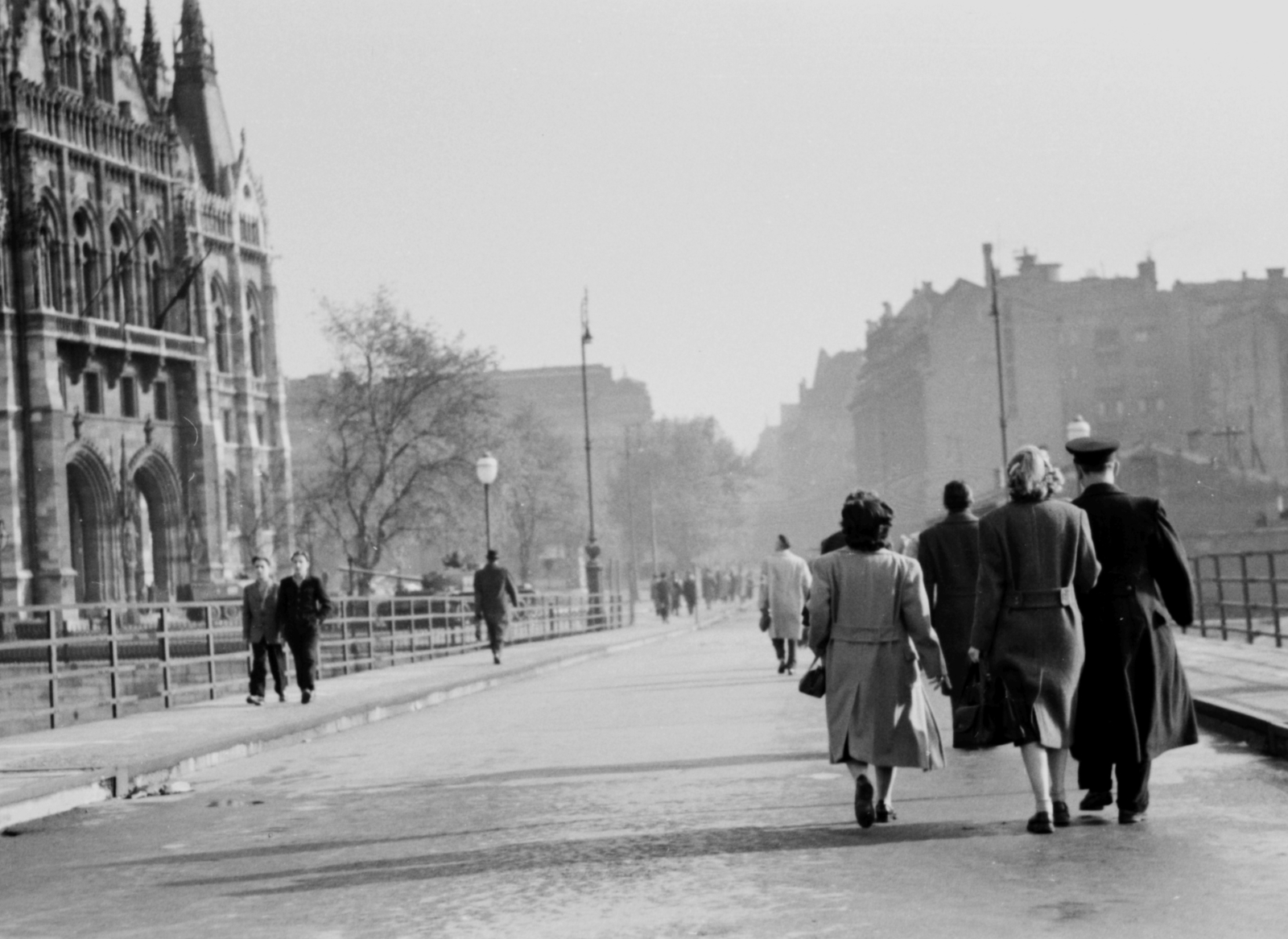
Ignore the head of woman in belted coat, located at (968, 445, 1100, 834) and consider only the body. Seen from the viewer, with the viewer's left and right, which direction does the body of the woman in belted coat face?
facing away from the viewer

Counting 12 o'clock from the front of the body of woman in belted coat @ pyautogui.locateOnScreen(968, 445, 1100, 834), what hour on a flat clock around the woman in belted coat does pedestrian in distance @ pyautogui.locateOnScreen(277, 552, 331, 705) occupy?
The pedestrian in distance is roughly at 11 o'clock from the woman in belted coat.

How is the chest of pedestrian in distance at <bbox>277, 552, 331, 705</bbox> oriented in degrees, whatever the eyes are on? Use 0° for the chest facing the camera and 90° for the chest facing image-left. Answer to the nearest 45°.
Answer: approximately 0°

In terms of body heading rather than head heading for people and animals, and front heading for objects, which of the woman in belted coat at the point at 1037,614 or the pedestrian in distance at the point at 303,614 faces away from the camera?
the woman in belted coat

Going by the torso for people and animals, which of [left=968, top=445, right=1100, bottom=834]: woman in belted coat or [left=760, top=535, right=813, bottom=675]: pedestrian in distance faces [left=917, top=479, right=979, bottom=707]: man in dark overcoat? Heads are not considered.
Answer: the woman in belted coat

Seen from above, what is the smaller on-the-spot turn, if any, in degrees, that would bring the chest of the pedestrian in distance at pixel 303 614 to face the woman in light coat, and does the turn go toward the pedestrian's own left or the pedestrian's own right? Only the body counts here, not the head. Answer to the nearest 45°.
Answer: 0° — they already face them

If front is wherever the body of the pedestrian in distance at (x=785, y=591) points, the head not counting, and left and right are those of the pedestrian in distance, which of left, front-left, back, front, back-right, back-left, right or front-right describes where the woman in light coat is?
back

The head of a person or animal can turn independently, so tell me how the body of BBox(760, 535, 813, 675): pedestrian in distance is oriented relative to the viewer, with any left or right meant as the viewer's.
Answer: facing away from the viewer

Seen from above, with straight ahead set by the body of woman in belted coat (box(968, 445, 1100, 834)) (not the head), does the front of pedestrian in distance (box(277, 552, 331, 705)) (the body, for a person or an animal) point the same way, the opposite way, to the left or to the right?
the opposite way

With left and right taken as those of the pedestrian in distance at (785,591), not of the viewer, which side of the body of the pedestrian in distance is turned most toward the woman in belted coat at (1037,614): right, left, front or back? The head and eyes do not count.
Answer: back
